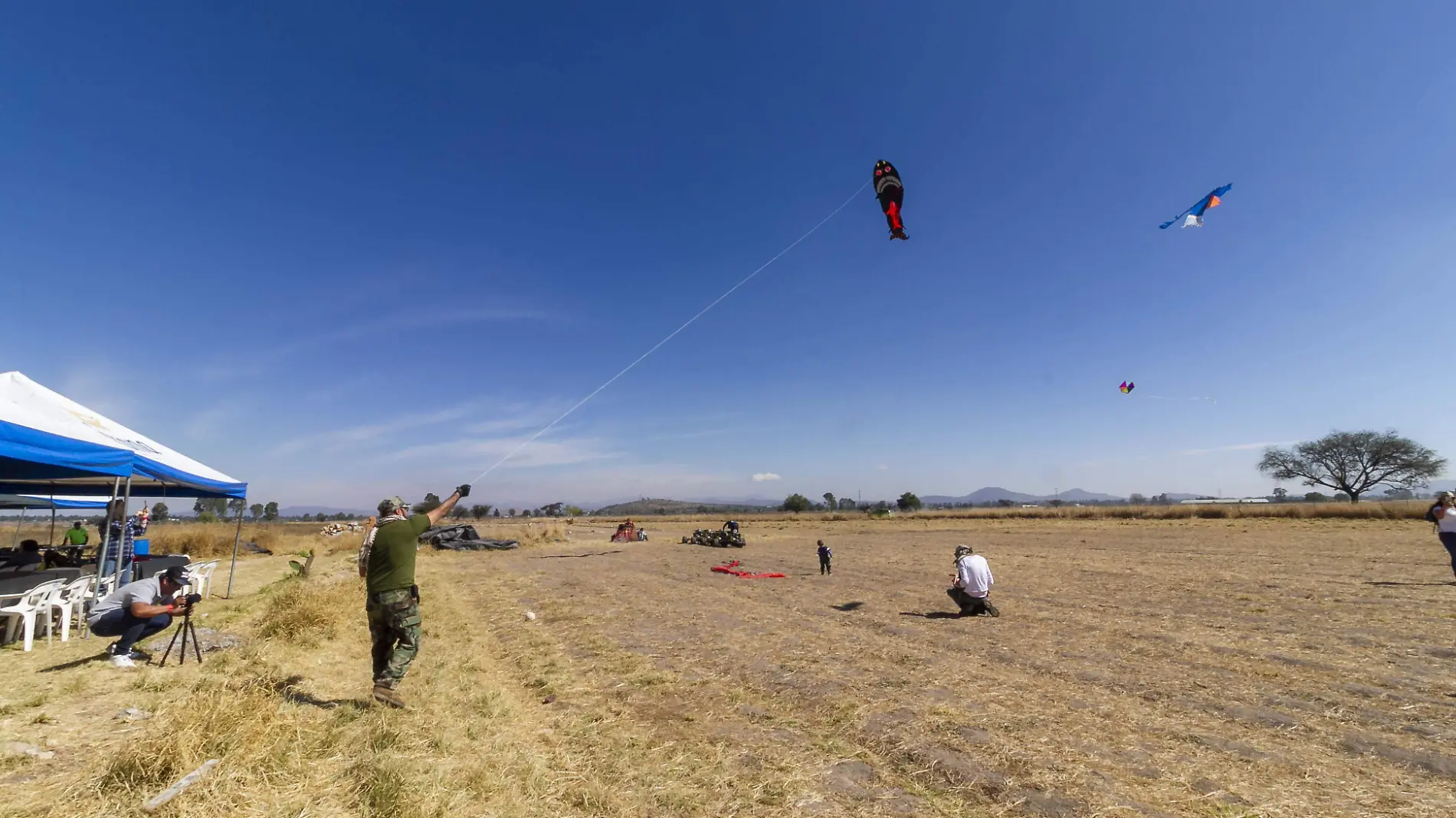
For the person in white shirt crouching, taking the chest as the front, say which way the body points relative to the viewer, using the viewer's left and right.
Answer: facing away from the viewer and to the left of the viewer

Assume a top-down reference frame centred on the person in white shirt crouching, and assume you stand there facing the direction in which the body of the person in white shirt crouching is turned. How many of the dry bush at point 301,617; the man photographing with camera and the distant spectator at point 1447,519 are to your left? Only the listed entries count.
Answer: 2

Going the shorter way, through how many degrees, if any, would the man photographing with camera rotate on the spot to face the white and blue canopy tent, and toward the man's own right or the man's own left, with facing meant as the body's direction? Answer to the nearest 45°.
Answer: approximately 90° to the man's own left

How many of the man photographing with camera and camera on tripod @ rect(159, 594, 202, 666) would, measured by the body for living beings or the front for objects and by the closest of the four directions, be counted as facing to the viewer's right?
2

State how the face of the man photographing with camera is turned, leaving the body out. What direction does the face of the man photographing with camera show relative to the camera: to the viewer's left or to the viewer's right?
to the viewer's right

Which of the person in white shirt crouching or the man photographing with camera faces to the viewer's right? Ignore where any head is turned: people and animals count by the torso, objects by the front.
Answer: the man photographing with camera

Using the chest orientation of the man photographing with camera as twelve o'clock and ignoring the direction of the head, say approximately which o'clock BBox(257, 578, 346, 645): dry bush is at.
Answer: The dry bush is roughly at 11 o'clock from the man photographing with camera.

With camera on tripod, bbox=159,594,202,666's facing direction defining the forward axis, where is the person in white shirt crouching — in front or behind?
in front

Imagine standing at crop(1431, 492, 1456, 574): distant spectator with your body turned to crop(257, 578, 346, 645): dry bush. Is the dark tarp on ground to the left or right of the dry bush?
right

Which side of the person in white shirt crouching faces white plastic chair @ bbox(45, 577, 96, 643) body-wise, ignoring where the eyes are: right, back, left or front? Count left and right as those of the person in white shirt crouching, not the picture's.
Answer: left

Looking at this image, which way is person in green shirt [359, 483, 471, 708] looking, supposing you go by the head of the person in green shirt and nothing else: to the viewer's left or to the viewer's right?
to the viewer's right

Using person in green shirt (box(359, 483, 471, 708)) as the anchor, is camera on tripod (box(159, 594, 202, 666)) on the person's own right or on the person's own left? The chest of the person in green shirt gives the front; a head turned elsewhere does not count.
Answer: on the person's own left

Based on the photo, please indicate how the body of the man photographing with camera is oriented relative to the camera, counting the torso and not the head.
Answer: to the viewer's right

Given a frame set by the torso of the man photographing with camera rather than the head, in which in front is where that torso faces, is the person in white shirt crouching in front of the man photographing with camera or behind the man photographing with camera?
in front

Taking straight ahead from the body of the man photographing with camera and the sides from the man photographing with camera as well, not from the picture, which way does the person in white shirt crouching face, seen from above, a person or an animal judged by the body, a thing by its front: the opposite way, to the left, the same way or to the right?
to the left

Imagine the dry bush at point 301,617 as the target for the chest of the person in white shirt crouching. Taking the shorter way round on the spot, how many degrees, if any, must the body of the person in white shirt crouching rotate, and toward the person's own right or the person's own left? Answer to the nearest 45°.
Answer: approximately 90° to the person's own left
